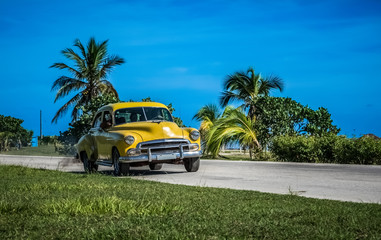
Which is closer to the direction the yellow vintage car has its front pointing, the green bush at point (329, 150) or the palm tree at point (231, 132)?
the green bush

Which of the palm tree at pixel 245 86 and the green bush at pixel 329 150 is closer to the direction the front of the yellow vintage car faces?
the green bush

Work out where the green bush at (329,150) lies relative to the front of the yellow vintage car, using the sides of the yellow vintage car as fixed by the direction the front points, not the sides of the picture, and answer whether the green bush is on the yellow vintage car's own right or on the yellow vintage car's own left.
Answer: on the yellow vintage car's own left

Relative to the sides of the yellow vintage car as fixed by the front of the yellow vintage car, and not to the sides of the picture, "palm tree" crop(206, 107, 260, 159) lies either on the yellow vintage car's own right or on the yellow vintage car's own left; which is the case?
on the yellow vintage car's own left

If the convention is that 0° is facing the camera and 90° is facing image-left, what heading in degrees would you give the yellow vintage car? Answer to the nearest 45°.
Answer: approximately 315°
